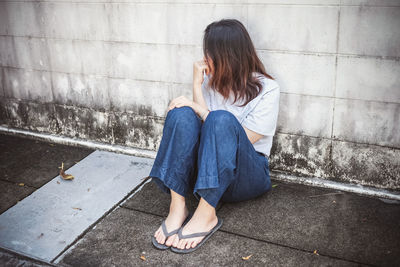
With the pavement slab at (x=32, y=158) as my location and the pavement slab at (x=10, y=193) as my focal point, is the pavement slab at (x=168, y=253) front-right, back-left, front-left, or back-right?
front-left

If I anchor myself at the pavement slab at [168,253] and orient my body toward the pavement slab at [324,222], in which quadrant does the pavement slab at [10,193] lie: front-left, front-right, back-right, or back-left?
back-left

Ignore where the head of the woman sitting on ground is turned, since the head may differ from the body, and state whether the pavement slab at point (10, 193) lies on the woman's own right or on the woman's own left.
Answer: on the woman's own right

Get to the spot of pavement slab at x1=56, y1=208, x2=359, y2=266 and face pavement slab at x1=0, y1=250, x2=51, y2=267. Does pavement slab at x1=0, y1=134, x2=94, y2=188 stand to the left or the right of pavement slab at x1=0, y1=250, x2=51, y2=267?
right

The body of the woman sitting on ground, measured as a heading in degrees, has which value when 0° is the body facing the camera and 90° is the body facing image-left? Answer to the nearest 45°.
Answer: approximately 45°

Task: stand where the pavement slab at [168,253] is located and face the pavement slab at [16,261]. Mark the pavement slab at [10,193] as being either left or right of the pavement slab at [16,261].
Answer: right

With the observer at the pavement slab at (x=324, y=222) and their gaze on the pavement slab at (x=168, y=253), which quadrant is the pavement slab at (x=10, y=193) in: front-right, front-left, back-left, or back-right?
front-right

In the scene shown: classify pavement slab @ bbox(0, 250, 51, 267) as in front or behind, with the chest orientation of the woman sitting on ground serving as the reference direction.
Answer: in front

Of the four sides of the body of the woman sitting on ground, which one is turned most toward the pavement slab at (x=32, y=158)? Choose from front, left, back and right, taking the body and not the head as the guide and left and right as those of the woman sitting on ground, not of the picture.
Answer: right
